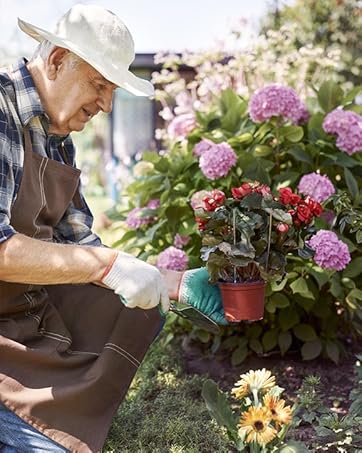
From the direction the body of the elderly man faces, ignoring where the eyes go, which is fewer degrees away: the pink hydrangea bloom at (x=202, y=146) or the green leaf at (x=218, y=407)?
the green leaf

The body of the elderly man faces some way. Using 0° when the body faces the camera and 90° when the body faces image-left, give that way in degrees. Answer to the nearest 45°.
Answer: approximately 270°

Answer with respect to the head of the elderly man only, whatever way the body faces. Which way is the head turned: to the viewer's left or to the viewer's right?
to the viewer's right

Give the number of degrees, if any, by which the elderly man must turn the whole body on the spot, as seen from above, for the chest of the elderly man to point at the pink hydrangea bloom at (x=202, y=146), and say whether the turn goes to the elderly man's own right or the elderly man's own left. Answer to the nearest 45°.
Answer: approximately 45° to the elderly man's own left

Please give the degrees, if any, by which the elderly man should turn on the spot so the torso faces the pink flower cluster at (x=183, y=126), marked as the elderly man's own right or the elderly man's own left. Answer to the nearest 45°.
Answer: approximately 90° to the elderly man's own left

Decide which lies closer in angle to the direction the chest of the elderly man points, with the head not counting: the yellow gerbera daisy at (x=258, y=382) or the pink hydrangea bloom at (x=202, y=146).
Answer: the yellow gerbera daisy
